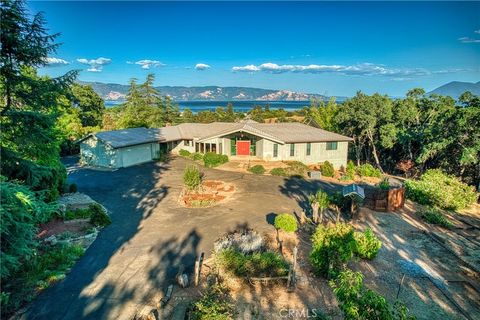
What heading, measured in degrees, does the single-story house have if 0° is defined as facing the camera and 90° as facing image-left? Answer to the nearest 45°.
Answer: approximately 0°

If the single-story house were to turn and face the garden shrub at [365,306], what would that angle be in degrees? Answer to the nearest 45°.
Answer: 0° — it already faces it

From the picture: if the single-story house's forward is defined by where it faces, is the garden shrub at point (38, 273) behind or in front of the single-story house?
in front

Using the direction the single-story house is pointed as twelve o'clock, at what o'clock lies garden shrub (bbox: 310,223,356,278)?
The garden shrub is roughly at 12 o'clock from the single-story house.

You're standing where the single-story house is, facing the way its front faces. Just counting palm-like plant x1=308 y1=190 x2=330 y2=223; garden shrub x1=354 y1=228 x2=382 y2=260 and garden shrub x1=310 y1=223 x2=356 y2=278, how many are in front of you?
3

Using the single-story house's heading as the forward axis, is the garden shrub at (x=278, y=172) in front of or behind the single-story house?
in front

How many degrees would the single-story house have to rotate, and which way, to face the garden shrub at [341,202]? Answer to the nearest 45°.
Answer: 0° — it already faces it

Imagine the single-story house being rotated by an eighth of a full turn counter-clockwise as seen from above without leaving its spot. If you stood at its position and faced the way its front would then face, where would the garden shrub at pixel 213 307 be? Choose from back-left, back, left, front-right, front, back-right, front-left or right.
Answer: front-right
